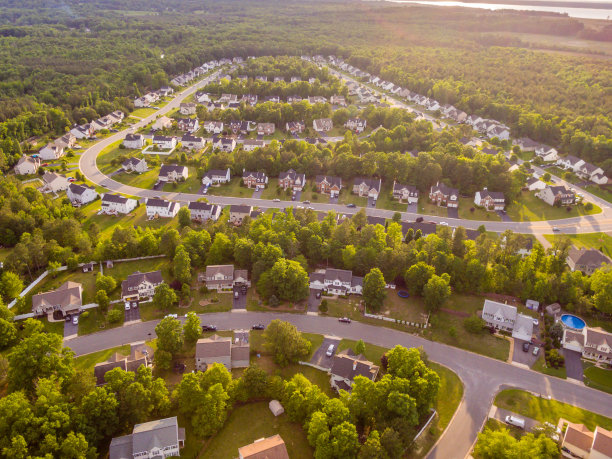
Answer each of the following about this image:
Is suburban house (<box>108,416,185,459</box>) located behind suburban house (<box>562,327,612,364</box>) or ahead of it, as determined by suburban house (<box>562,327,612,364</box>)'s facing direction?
ahead

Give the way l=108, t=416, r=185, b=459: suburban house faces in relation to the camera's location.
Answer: facing the viewer

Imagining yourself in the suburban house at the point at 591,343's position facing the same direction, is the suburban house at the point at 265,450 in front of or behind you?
in front

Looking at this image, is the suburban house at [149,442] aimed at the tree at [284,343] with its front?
no

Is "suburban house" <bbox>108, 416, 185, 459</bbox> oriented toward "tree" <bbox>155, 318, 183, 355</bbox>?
no

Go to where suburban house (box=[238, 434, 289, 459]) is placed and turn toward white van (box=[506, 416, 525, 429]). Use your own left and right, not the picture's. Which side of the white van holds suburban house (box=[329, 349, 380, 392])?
left

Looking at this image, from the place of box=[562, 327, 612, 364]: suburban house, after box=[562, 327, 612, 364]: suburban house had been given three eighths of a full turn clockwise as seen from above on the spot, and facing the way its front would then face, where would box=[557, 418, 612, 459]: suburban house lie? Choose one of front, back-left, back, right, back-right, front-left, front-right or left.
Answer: back

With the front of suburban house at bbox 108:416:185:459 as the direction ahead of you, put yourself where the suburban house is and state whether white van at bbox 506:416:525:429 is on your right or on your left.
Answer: on your left

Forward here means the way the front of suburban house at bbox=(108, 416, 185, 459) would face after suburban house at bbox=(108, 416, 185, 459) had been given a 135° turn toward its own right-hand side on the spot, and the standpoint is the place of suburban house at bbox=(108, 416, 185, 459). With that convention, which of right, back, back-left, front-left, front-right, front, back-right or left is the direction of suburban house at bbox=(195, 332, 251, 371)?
right

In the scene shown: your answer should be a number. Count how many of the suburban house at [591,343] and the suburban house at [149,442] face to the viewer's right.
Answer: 0

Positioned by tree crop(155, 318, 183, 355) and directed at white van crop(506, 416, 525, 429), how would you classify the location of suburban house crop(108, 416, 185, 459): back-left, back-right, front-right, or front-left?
front-right

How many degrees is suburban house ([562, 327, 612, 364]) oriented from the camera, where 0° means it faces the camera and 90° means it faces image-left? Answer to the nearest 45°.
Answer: approximately 45°

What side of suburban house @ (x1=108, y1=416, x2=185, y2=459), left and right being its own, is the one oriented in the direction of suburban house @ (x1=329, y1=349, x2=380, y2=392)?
left
